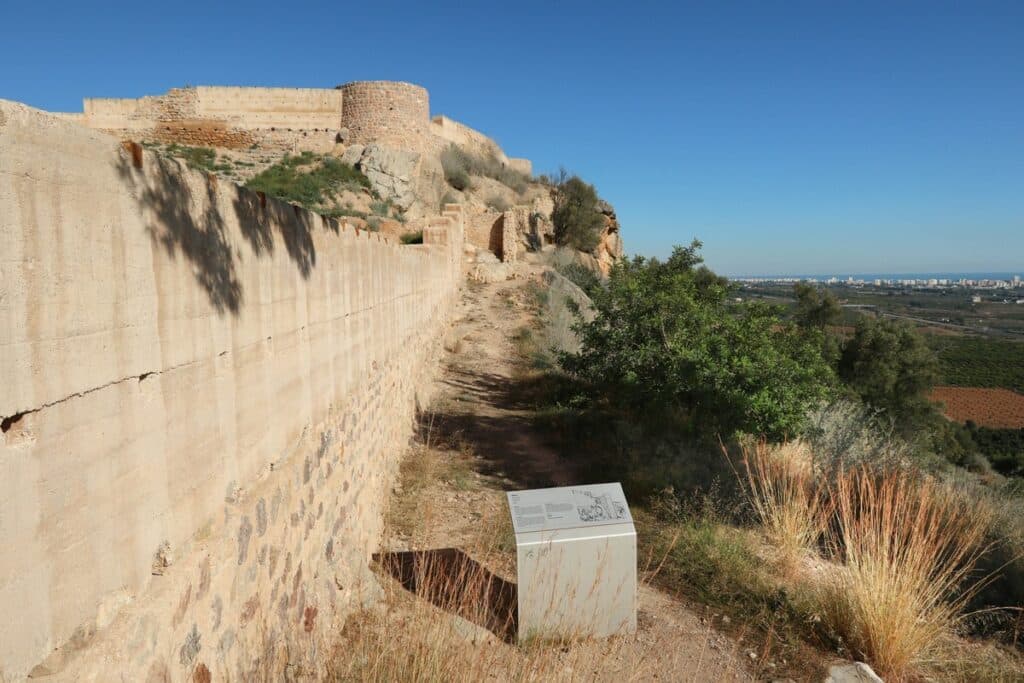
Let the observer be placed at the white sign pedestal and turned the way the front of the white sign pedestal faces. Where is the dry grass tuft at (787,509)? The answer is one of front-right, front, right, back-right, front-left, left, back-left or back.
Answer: back-left

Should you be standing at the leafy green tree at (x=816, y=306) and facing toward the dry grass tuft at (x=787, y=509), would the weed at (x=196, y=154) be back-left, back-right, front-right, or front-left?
front-right

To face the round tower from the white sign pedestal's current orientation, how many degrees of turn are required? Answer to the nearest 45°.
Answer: approximately 180°

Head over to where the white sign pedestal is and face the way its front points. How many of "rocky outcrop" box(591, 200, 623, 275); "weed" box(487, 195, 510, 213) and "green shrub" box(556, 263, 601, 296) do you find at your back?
3

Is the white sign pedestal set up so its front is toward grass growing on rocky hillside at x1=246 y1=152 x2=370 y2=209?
no

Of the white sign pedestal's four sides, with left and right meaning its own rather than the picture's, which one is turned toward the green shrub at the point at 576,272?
back

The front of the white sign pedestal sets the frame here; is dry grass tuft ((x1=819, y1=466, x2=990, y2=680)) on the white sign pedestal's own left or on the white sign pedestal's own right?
on the white sign pedestal's own left

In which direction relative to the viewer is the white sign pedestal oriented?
toward the camera

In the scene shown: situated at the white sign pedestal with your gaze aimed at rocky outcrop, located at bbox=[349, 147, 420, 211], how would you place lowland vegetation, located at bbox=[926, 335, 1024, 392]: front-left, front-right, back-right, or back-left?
front-right

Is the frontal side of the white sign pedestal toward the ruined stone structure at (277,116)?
no

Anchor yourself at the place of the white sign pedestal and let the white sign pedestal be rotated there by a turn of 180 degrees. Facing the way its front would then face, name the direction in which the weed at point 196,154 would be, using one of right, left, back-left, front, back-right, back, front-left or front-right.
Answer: front-left

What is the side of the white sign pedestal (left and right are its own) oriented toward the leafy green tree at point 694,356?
back

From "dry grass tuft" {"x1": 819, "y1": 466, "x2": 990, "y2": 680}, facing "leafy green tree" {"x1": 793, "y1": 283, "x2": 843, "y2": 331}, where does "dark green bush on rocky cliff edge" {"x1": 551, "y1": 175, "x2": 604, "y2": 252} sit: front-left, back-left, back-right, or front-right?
front-left

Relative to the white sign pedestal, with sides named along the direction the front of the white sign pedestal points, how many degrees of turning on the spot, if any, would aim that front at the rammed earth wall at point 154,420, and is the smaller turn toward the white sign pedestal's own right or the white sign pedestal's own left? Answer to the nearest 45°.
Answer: approximately 45° to the white sign pedestal's own right

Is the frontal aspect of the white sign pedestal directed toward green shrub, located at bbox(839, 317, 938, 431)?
no

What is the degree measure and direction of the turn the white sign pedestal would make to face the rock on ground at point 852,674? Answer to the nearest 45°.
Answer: approximately 90° to its left

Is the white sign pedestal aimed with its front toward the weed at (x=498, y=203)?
no

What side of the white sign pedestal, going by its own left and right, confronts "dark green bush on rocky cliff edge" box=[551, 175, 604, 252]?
back

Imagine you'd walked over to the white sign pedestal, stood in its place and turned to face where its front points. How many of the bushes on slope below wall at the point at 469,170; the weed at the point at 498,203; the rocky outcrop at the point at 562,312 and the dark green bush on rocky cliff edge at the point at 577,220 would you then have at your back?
4

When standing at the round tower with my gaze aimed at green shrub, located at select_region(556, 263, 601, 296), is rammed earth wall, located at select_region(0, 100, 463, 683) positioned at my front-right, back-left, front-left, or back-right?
front-right

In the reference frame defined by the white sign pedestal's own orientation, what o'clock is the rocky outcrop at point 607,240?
The rocky outcrop is roughly at 6 o'clock from the white sign pedestal.
